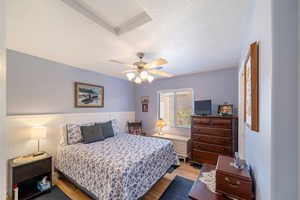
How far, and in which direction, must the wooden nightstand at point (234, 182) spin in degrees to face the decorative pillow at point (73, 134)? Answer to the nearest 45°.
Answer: approximately 45° to its right

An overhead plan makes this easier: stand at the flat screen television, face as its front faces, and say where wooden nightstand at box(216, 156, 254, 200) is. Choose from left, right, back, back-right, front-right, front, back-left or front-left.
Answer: front-left

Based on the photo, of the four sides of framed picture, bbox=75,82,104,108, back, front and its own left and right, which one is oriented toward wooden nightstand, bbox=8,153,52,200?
right

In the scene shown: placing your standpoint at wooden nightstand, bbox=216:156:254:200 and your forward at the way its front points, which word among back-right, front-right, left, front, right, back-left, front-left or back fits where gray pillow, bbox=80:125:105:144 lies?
front-right

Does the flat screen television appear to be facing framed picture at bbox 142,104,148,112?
no

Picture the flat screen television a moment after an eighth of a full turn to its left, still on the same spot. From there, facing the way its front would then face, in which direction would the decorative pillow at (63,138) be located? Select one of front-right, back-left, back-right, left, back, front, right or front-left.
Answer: front-right

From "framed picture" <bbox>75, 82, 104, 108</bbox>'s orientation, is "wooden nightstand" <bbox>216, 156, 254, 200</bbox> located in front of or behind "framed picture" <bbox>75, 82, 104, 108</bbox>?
in front

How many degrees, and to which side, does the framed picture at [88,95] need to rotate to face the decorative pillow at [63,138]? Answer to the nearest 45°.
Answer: approximately 90° to its right

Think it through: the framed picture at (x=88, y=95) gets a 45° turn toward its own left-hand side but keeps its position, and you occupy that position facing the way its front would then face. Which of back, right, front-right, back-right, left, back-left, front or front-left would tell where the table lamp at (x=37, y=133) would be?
back-right

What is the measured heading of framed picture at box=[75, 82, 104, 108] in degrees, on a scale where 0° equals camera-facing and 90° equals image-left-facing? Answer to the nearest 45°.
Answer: approximately 315°

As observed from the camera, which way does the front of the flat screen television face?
facing the viewer and to the left of the viewer
